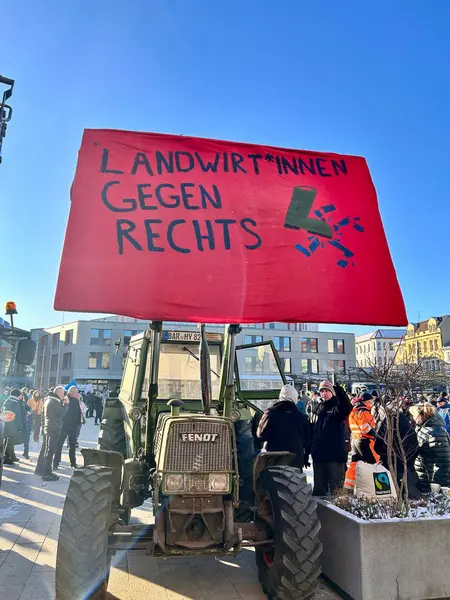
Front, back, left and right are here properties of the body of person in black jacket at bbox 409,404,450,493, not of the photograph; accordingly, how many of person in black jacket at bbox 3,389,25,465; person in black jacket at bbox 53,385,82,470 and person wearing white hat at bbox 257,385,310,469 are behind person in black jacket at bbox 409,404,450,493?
0

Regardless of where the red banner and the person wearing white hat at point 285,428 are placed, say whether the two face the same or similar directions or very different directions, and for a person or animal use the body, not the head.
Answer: very different directions

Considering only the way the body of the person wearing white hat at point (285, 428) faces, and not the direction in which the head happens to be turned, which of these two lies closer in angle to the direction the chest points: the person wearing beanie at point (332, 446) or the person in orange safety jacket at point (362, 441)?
the person in orange safety vest

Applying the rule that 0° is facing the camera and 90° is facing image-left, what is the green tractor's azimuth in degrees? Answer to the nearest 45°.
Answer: approximately 0°

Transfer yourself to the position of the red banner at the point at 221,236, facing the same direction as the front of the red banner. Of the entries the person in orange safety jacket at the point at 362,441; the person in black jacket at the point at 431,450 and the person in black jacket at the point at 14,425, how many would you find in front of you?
0

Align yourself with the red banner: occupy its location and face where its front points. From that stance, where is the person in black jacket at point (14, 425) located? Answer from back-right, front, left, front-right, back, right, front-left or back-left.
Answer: back-right

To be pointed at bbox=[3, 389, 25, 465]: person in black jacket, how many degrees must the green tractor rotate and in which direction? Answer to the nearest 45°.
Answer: approximately 135° to its right

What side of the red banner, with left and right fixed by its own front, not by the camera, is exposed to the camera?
front

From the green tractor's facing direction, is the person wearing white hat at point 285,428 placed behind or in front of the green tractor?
behind

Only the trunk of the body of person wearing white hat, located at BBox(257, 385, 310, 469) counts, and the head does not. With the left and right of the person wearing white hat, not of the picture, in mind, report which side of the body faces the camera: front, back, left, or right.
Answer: back
